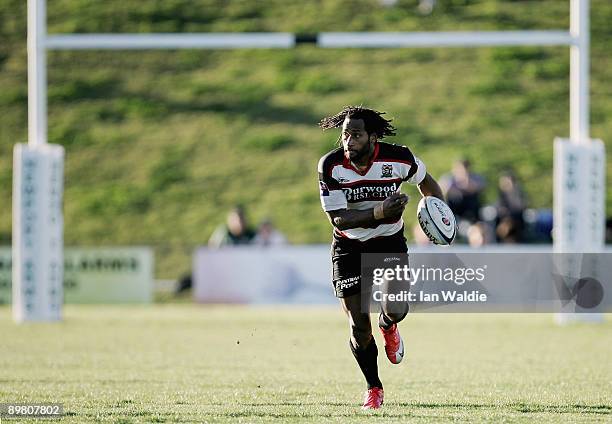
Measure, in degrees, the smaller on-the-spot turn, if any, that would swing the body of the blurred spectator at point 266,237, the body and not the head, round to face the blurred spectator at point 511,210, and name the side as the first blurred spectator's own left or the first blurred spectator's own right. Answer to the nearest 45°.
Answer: approximately 90° to the first blurred spectator's own left

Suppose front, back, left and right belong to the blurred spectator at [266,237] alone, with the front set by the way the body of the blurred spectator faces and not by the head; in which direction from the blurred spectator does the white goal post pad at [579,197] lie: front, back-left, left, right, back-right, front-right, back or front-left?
front-left

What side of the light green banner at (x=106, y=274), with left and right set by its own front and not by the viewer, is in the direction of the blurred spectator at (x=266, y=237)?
left

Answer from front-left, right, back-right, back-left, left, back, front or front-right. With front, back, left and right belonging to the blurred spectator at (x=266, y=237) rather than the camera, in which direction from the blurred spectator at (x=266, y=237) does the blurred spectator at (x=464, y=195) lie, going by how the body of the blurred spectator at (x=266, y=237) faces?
left

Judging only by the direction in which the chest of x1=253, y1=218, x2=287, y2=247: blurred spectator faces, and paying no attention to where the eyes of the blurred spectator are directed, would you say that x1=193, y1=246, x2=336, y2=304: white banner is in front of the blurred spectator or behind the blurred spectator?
in front

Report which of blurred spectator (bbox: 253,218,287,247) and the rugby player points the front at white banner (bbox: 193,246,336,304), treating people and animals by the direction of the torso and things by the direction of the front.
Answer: the blurred spectator

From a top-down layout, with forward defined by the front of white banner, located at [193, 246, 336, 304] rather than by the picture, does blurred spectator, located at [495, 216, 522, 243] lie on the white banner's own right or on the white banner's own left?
on the white banner's own left

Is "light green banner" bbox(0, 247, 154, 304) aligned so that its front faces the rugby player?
yes

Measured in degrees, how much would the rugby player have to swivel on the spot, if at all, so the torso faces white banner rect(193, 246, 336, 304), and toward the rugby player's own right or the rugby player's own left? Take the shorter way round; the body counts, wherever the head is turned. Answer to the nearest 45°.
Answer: approximately 180°

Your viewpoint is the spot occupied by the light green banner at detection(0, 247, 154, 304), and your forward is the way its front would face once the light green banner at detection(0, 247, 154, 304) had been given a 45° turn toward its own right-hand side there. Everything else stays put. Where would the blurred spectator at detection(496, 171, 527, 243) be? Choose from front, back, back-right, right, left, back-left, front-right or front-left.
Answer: back-left

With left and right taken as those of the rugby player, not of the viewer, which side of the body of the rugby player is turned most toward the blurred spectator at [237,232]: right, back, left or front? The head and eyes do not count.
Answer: back
